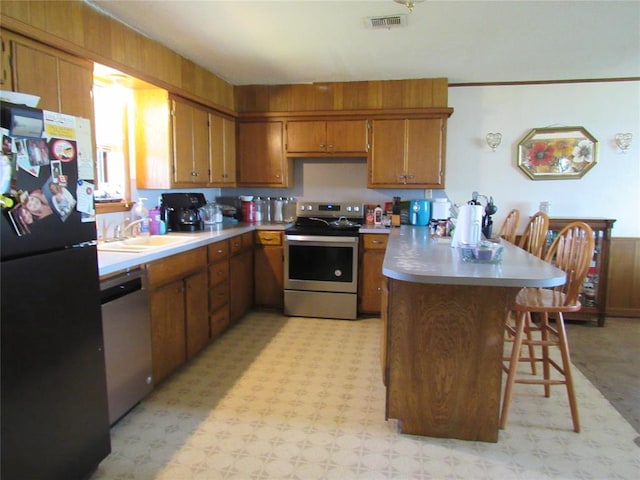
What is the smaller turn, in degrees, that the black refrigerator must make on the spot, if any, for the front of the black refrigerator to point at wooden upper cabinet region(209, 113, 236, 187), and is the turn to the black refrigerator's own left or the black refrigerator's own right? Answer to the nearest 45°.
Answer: approximately 90° to the black refrigerator's own left

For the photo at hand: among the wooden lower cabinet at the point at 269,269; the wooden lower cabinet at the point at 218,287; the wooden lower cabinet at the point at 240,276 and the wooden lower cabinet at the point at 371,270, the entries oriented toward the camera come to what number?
2

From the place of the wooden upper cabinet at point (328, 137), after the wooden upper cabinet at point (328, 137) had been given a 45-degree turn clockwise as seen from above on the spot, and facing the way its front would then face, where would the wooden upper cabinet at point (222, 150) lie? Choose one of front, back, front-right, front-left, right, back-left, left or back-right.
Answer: front-right

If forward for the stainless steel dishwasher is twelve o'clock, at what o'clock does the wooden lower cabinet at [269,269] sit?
The wooden lower cabinet is roughly at 9 o'clock from the stainless steel dishwasher.

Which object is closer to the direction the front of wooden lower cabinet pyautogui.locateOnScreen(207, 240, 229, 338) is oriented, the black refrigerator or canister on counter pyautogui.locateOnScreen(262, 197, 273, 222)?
the canister on counter

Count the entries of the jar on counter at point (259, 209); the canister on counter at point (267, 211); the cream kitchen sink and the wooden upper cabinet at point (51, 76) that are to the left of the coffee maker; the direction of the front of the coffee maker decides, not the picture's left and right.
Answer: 2

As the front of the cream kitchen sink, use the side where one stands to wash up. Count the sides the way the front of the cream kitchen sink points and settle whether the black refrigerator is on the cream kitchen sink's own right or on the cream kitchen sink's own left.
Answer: on the cream kitchen sink's own right

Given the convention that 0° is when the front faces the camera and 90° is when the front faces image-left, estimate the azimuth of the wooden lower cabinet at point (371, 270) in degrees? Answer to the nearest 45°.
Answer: approximately 0°

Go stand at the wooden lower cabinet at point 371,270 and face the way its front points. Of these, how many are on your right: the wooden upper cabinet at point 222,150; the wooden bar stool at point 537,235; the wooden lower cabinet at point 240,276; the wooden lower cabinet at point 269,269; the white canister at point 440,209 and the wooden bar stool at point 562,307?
3
